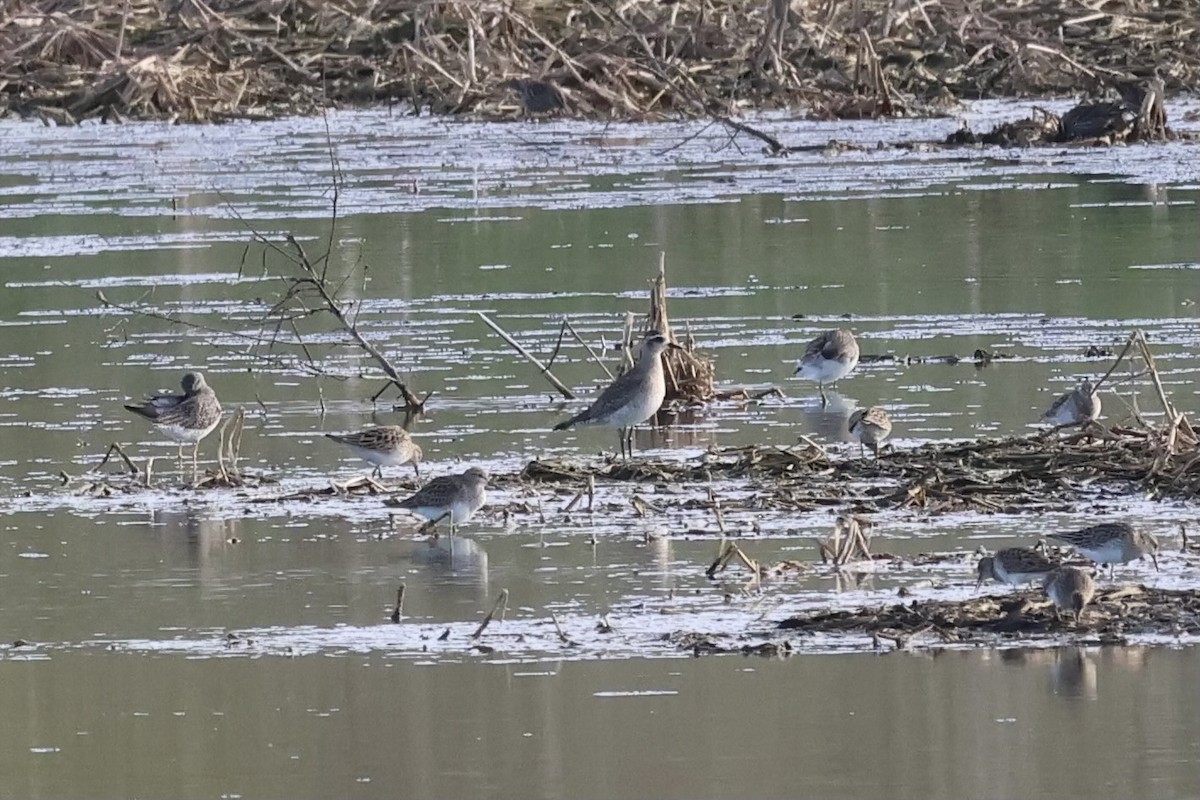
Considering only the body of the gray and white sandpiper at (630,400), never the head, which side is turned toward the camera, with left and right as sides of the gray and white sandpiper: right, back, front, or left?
right

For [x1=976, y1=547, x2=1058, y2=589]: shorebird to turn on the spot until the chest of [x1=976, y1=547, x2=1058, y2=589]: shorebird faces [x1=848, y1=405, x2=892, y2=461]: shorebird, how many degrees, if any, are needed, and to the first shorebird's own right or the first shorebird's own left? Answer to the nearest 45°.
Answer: approximately 90° to the first shorebird's own right

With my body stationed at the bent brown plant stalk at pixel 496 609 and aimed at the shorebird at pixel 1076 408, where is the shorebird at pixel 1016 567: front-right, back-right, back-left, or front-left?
front-right

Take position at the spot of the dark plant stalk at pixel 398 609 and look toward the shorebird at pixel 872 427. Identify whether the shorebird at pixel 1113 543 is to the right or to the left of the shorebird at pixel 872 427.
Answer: right

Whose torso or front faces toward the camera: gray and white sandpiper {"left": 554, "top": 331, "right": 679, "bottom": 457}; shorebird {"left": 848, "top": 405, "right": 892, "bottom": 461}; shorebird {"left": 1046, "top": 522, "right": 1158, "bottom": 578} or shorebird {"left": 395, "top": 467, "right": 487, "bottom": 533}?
shorebird {"left": 848, "top": 405, "right": 892, "bottom": 461}

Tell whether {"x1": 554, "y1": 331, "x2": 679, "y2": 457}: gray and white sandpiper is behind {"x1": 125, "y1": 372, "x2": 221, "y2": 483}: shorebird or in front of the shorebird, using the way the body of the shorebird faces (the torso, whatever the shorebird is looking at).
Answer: in front

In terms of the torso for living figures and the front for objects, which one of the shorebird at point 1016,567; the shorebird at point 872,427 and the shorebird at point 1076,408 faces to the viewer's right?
the shorebird at point 1076,408

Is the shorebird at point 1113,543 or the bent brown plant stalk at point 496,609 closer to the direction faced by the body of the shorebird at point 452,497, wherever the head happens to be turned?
the shorebird

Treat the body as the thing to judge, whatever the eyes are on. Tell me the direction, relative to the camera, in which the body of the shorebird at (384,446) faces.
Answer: to the viewer's right

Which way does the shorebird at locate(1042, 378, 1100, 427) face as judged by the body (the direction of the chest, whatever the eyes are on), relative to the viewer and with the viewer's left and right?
facing to the right of the viewer

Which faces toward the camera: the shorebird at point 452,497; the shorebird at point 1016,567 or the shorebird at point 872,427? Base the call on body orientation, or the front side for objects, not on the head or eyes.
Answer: the shorebird at point 872,427

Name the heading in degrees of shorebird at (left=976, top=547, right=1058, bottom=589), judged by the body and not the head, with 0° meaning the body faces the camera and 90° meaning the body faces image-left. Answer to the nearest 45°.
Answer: approximately 90°
